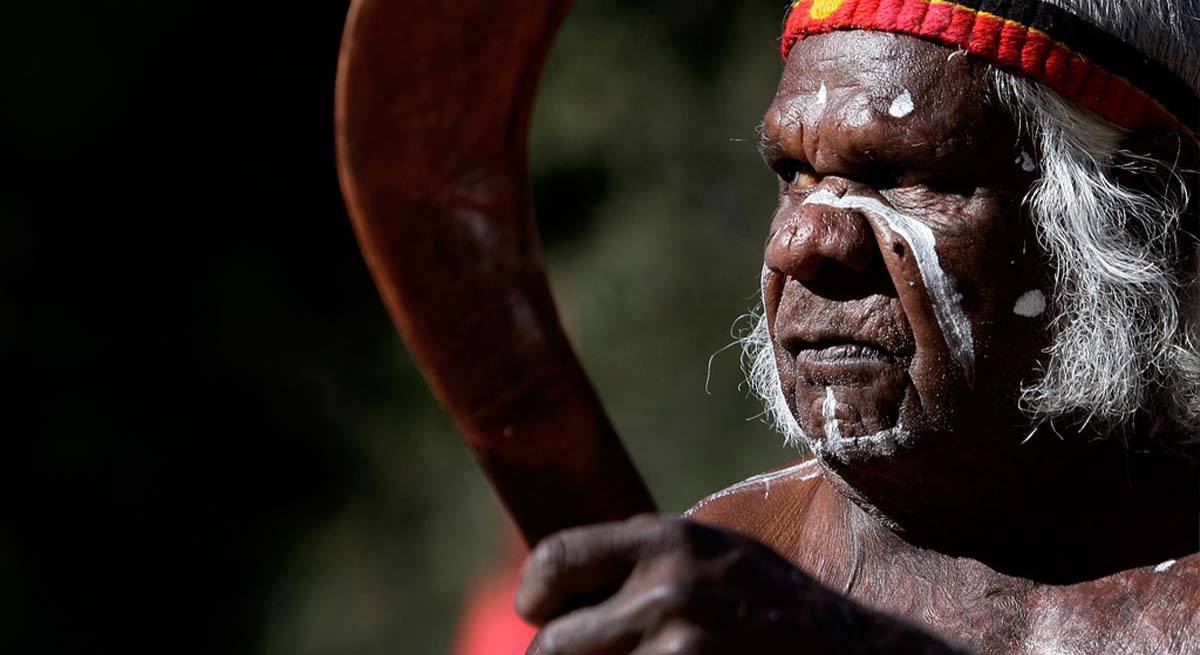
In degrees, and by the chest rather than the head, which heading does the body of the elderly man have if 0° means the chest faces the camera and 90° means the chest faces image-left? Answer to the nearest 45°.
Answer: approximately 45°
